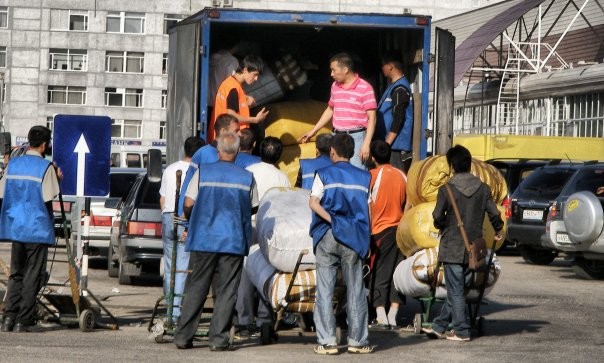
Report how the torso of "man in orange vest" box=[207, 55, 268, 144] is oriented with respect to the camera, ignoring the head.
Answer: to the viewer's right

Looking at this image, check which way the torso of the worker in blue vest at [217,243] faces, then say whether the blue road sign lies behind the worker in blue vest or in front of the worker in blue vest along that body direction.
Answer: in front

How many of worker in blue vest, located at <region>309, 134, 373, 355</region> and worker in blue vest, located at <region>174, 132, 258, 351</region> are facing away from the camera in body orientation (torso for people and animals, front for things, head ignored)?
2

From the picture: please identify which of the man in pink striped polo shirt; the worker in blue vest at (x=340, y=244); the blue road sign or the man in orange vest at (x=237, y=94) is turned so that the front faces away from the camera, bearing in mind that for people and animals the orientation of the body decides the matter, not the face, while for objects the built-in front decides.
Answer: the worker in blue vest

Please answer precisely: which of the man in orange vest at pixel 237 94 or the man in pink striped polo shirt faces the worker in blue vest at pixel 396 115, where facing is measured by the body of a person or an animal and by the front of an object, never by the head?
the man in orange vest

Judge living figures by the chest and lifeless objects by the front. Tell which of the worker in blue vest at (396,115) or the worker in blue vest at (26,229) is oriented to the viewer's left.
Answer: the worker in blue vest at (396,115)

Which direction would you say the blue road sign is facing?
toward the camera

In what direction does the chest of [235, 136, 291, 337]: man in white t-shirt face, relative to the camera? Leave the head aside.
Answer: away from the camera

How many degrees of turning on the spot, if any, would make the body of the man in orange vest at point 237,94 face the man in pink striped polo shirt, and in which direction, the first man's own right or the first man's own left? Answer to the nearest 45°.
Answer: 0° — they already face them

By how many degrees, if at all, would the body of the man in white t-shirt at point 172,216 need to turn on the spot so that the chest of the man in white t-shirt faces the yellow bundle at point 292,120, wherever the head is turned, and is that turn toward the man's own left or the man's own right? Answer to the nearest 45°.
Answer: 0° — they already face it

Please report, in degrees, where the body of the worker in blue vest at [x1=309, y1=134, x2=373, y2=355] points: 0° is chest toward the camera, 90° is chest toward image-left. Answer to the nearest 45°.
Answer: approximately 180°
